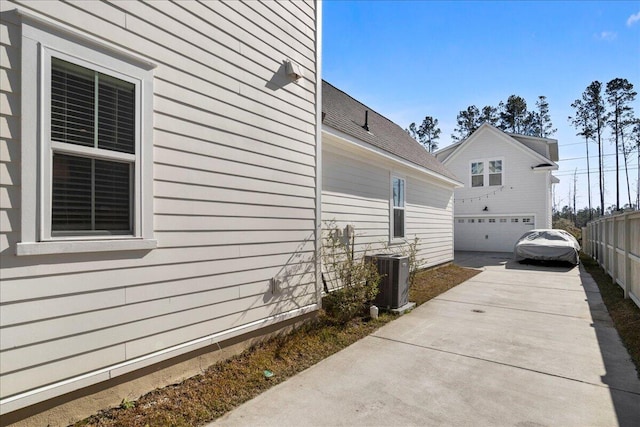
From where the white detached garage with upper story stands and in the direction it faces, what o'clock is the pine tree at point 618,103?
The pine tree is roughly at 7 o'clock from the white detached garage with upper story.

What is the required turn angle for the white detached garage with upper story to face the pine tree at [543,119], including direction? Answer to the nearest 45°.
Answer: approximately 180°

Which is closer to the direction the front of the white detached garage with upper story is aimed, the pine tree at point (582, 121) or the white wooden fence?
the white wooden fence

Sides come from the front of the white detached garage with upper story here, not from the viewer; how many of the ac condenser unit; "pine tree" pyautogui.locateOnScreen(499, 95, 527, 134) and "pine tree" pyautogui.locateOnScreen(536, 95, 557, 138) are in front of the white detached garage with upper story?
1

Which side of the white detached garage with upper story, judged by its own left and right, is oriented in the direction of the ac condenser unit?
front

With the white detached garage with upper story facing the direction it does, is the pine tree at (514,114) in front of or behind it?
behind

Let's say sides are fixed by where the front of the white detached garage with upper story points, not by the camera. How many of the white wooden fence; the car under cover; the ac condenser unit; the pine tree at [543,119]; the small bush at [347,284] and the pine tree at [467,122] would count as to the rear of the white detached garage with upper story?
2

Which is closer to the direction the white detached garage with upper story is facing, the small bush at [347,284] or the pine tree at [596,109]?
the small bush

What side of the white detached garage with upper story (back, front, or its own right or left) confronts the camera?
front
